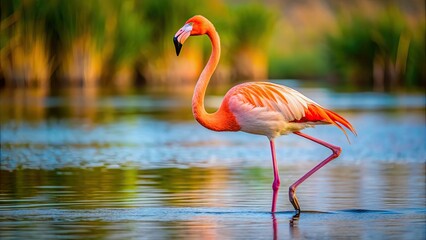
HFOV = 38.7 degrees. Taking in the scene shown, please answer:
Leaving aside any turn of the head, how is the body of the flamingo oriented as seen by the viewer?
to the viewer's left
